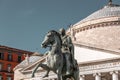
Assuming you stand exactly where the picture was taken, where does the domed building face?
facing the viewer and to the left of the viewer

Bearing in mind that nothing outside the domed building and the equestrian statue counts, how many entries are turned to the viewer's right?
0

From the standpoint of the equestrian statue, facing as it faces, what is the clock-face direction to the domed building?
The domed building is roughly at 5 o'clock from the equestrian statue.

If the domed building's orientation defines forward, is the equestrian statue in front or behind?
in front
